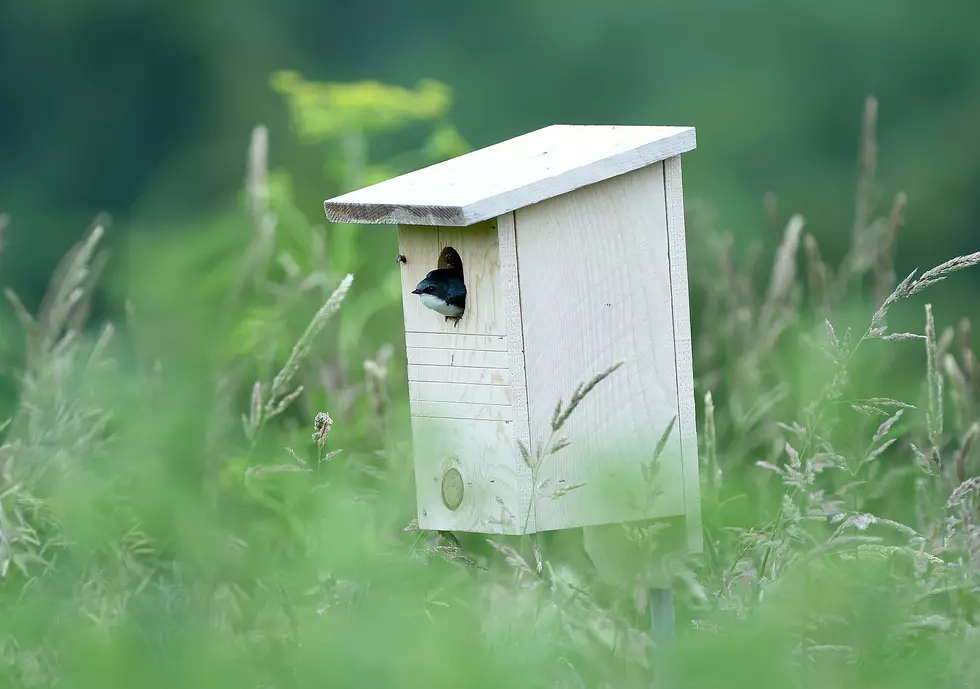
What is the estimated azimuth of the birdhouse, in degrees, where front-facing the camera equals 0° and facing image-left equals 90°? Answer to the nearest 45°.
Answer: approximately 45°
